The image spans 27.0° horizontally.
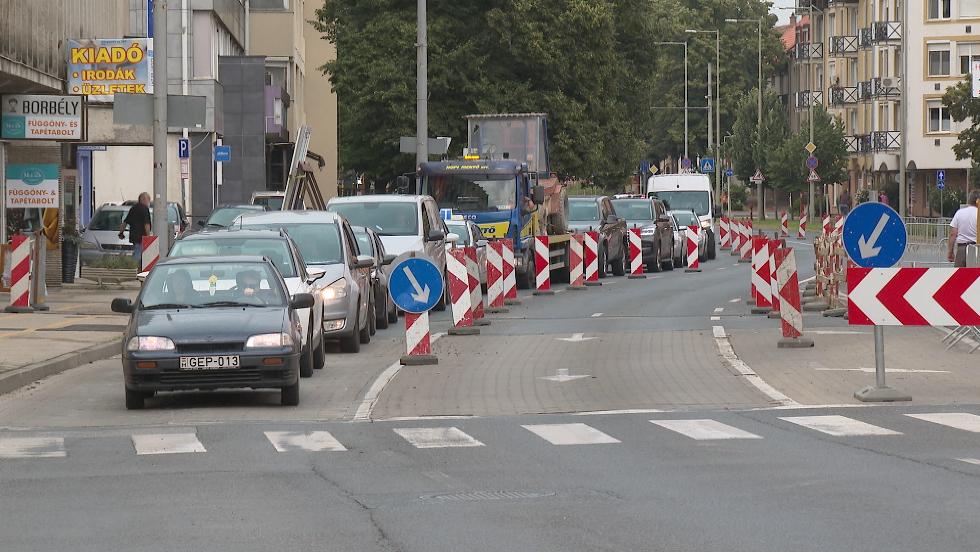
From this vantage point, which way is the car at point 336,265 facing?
toward the camera

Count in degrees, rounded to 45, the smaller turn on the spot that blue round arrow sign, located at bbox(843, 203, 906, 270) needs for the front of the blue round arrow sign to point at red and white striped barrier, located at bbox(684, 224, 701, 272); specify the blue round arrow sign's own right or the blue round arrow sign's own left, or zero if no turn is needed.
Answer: approximately 180°

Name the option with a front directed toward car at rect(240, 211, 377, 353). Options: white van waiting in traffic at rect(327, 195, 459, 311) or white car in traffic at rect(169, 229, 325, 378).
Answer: white van waiting in traffic at rect(327, 195, 459, 311)

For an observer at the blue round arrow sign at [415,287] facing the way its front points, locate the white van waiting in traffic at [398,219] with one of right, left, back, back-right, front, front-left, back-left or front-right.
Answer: back

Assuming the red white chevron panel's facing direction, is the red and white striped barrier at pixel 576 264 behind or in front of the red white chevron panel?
behind

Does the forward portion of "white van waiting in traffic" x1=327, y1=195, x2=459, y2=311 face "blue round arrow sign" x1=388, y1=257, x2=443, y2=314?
yes

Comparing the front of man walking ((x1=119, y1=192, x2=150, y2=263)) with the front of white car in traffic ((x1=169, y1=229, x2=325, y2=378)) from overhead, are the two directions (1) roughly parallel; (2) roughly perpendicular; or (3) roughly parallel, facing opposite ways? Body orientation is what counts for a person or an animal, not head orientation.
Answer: roughly perpendicular

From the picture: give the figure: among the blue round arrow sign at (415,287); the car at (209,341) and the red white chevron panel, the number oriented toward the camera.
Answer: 3

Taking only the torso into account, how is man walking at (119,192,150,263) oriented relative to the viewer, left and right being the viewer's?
facing to the right of the viewer

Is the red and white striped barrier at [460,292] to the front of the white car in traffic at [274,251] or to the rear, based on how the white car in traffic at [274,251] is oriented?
to the rear

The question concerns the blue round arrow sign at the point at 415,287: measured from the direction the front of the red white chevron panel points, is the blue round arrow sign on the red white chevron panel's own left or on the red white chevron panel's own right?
on the red white chevron panel's own right

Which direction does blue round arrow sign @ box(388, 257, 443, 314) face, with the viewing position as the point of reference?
facing the viewer

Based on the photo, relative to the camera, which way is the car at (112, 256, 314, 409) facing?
toward the camera
